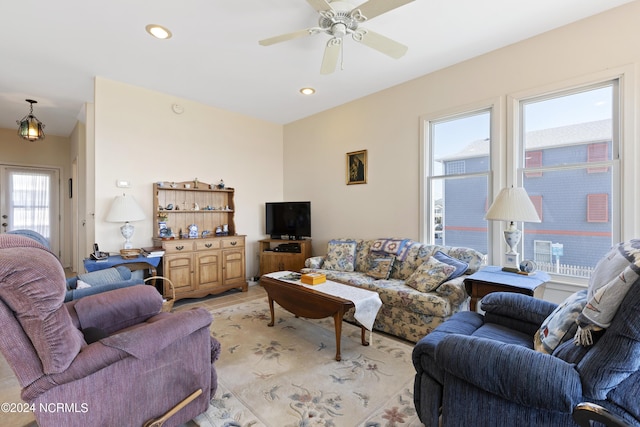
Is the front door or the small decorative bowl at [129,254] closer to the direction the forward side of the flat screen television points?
the small decorative bowl

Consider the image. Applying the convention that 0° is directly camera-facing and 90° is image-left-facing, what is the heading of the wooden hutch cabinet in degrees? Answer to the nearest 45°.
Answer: approximately 315°

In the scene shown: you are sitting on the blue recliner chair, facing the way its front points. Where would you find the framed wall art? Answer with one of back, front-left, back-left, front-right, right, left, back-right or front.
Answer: front-right

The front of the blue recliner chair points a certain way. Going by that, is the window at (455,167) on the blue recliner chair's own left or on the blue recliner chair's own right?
on the blue recliner chair's own right

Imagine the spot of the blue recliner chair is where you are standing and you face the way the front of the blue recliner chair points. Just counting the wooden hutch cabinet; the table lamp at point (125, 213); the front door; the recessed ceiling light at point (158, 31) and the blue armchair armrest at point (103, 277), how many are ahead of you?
5

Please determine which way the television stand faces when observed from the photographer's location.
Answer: facing the viewer

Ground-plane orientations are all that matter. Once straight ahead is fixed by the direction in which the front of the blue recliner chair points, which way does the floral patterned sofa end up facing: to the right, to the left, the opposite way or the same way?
to the left

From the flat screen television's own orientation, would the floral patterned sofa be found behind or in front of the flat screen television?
in front

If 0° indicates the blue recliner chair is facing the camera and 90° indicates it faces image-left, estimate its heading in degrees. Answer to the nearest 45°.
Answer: approximately 90°

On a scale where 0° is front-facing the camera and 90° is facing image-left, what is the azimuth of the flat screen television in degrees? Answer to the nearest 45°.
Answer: approximately 0°

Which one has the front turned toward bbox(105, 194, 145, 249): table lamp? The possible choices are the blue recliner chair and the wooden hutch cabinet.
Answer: the blue recliner chair

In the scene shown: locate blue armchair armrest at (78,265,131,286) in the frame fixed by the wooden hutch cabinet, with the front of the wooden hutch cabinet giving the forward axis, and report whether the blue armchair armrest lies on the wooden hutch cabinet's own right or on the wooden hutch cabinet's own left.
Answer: on the wooden hutch cabinet's own right
